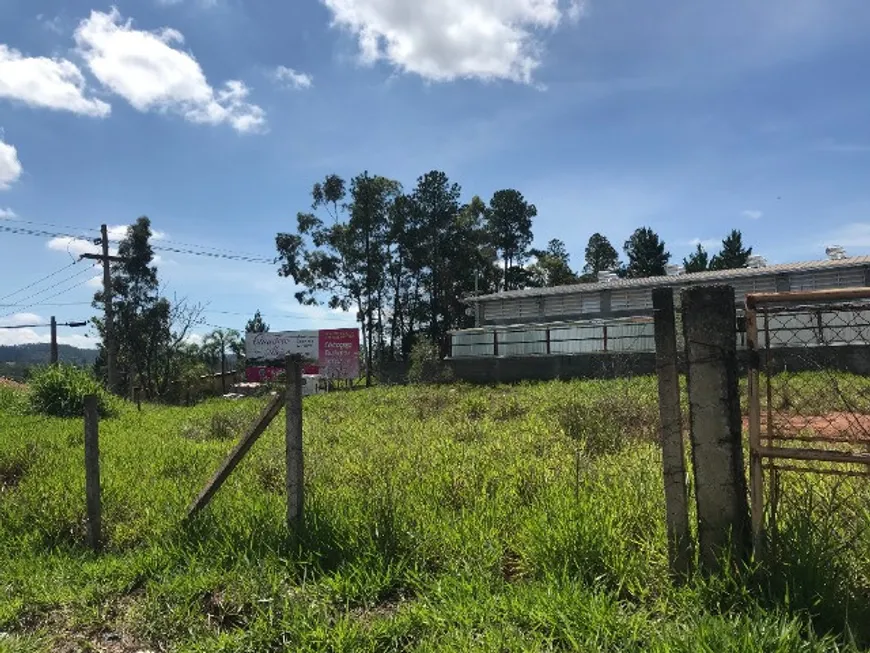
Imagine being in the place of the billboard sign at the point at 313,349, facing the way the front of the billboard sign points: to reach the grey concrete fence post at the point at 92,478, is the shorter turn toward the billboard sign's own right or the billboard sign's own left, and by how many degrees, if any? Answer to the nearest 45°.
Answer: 0° — it already faces it

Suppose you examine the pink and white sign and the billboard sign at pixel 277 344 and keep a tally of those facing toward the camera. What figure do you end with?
2

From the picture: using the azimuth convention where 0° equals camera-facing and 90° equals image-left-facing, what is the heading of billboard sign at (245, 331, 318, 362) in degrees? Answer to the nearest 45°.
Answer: approximately 0°

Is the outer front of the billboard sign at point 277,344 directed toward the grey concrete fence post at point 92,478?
yes

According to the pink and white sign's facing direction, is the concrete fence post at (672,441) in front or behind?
in front

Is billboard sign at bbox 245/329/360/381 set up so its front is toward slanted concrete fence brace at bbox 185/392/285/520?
yes

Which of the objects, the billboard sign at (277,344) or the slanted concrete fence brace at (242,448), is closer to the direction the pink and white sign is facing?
the slanted concrete fence brace

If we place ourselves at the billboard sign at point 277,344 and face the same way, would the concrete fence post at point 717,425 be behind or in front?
in front

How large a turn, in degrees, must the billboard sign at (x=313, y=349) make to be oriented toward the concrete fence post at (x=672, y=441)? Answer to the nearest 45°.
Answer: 0° — it already faces it

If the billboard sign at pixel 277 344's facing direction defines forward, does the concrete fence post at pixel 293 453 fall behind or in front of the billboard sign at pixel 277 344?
in front

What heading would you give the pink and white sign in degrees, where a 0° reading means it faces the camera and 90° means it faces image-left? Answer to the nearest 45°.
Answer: approximately 0°
